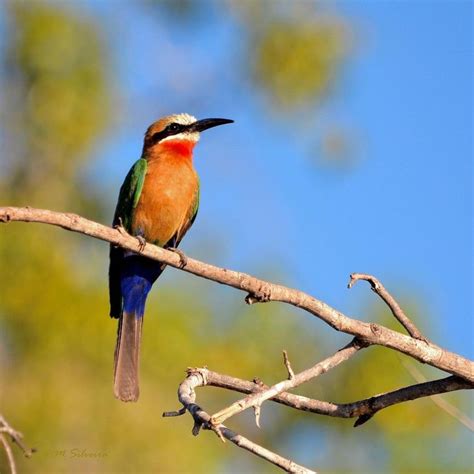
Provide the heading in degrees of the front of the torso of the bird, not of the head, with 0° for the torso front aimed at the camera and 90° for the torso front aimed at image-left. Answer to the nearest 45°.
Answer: approximately 315°
